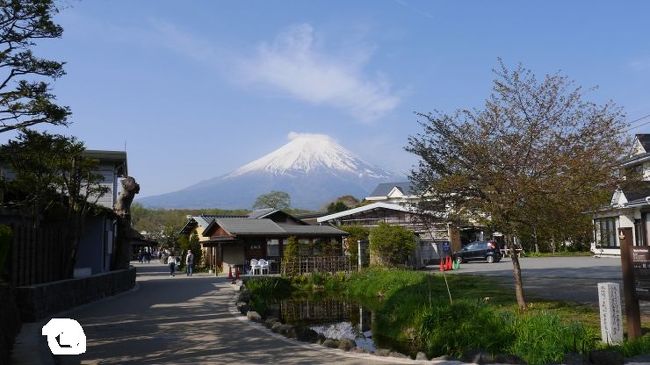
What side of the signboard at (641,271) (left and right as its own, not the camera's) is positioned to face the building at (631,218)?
back

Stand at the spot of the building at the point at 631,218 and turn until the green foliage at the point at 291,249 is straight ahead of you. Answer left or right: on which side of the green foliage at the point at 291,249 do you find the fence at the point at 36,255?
left

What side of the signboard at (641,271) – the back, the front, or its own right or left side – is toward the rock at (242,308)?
right

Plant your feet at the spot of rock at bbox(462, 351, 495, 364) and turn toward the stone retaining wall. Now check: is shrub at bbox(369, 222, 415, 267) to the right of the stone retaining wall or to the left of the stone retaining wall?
right

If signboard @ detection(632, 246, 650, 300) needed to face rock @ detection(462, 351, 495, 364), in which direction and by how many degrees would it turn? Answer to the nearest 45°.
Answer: approximately 45° to its right

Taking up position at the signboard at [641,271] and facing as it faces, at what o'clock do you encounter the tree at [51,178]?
The tree is roughly at 3 o'clock from the signboard.

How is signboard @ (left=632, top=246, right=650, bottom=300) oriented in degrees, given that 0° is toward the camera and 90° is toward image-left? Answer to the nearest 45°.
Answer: approximately 0°

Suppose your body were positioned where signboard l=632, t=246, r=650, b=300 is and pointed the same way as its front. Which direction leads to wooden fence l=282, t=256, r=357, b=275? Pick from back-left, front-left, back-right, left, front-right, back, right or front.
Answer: back-right

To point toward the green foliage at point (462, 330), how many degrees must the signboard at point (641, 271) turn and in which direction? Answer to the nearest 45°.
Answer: approximately 90° to its right

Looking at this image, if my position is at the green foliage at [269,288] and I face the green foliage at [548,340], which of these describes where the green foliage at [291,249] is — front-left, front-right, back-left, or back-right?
back-left

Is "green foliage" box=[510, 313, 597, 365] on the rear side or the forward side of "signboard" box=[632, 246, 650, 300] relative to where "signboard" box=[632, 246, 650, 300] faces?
on the forward side
